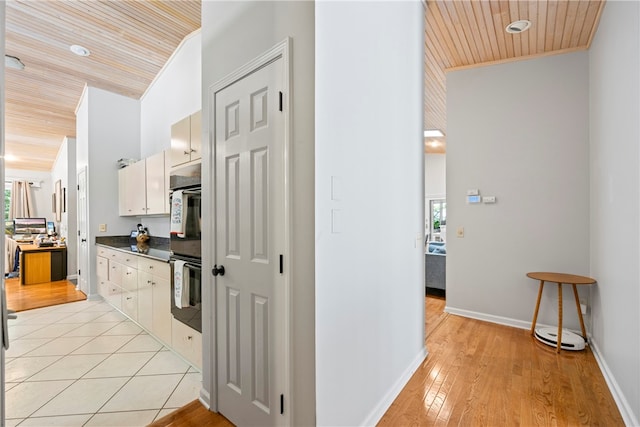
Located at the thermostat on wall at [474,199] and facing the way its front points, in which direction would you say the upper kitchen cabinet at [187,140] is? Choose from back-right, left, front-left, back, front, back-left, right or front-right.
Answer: front-right

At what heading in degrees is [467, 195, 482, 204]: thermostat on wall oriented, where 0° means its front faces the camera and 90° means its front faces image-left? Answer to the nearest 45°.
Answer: approximately 0°

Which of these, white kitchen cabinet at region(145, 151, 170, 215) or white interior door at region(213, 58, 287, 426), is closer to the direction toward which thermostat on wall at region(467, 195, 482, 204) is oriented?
the white interior door

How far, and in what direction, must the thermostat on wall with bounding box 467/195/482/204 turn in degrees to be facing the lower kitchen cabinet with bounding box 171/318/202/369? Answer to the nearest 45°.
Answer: approximately 45° to its right

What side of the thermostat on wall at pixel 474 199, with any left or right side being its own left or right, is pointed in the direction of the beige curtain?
right

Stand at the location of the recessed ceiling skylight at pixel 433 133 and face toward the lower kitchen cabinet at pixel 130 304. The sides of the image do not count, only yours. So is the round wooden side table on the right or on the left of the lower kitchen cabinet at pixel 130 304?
left

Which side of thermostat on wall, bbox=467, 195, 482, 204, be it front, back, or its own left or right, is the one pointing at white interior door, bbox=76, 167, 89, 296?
right
